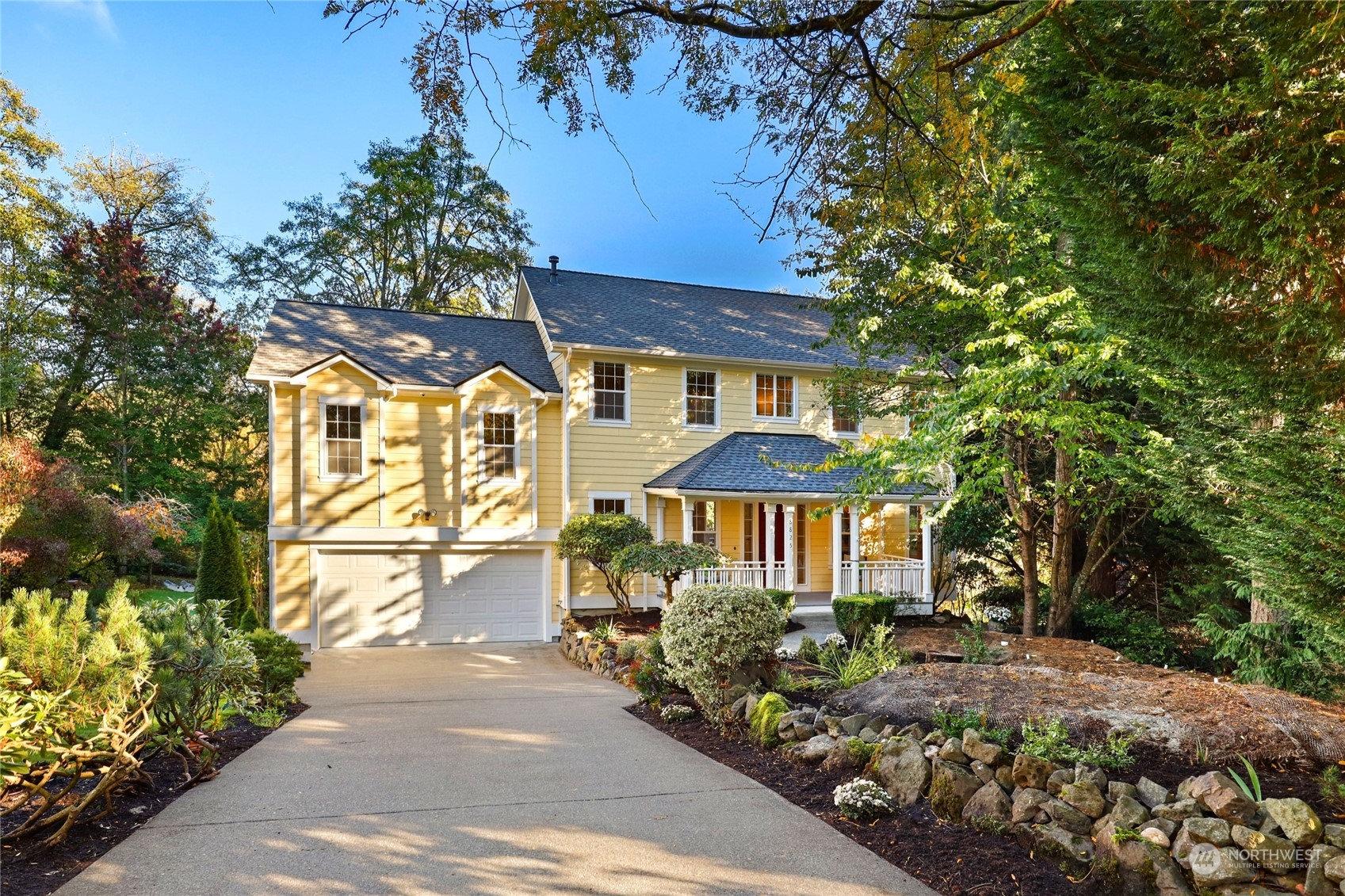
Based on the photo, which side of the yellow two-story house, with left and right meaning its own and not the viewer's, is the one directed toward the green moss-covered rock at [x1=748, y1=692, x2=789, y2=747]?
front

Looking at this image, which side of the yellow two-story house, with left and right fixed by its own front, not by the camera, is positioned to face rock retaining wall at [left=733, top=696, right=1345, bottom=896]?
front

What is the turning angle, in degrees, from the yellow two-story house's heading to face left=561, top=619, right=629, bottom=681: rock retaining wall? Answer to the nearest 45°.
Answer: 0° — it already faces it

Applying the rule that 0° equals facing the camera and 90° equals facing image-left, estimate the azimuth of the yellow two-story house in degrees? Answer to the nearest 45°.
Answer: approximately 0°

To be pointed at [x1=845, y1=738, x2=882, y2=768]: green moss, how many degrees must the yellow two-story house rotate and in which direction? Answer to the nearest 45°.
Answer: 0° — it already faces it

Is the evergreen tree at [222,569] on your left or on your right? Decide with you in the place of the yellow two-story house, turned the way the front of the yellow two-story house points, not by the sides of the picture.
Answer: on your right

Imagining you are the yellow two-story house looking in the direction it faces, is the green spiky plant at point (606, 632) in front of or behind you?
in front

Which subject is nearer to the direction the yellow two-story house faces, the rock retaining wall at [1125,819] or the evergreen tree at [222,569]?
the rock retaining wall

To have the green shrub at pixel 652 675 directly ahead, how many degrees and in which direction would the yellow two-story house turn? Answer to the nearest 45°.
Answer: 0° — it already faces it

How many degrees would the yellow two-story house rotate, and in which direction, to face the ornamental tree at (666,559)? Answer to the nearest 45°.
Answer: approximately 45° to its left

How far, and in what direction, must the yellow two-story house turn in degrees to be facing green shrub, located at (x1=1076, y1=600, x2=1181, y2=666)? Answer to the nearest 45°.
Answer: approximately 45° to its left

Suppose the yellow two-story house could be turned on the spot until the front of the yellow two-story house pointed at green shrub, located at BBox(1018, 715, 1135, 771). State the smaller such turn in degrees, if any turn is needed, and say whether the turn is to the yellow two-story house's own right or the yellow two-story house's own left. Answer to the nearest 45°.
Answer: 0° — it already faces it
